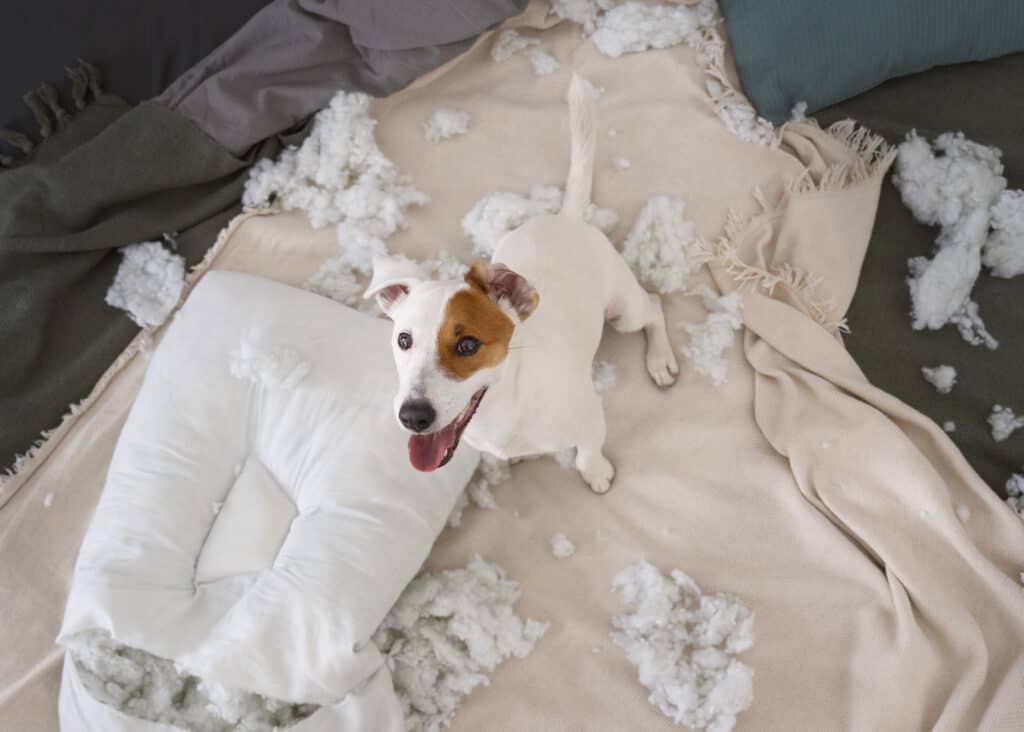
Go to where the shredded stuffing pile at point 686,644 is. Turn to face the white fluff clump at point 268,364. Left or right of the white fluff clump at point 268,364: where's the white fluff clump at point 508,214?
right

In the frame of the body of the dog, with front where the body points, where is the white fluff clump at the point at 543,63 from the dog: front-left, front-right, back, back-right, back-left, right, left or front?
back-right

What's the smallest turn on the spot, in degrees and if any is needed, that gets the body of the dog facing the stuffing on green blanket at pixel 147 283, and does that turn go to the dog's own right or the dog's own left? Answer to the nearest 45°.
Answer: approximately 90° to the dog's own right

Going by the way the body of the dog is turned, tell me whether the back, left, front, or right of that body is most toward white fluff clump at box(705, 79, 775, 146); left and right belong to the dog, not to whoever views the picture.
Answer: back

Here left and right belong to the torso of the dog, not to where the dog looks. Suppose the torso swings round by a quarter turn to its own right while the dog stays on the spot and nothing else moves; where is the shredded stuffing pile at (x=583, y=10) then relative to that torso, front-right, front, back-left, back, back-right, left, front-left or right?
front-right

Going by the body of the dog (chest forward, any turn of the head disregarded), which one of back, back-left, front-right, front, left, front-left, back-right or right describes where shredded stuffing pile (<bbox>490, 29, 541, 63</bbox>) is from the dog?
back-right

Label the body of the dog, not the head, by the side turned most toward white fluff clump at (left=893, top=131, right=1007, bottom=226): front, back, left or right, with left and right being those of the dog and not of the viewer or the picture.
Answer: back

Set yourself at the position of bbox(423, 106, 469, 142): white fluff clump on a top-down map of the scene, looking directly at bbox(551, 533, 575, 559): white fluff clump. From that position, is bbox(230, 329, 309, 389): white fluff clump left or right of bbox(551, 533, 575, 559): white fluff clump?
right

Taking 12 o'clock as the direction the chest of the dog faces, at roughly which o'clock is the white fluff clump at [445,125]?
The white fluff clump is roughly at 4 o'clock from the dog.

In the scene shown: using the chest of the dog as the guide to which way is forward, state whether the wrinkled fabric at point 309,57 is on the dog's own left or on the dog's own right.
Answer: on the dog's own right

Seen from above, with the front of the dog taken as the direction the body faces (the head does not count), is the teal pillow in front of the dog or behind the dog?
behind

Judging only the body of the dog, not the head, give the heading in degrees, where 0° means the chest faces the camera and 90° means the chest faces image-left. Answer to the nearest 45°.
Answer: approximately 45°
